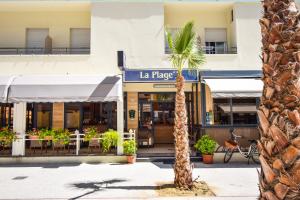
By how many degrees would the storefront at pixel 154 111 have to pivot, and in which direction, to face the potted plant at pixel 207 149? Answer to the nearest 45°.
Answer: approximately 45° to its left

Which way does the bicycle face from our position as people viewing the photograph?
facing to the left of the viewer

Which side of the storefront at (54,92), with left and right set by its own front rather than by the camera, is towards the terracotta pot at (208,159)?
left

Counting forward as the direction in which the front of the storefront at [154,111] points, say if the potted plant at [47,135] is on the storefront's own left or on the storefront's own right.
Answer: on the storefront's own right

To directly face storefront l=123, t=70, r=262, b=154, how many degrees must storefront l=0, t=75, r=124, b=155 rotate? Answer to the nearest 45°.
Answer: approximately 90° to its left

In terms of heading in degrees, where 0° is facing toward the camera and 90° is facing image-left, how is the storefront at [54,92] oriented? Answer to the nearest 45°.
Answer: approximately 0°

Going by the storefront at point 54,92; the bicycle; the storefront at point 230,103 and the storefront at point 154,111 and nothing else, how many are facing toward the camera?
3

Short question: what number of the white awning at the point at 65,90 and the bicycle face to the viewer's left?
1

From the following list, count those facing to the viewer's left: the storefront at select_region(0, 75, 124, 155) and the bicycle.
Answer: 1
